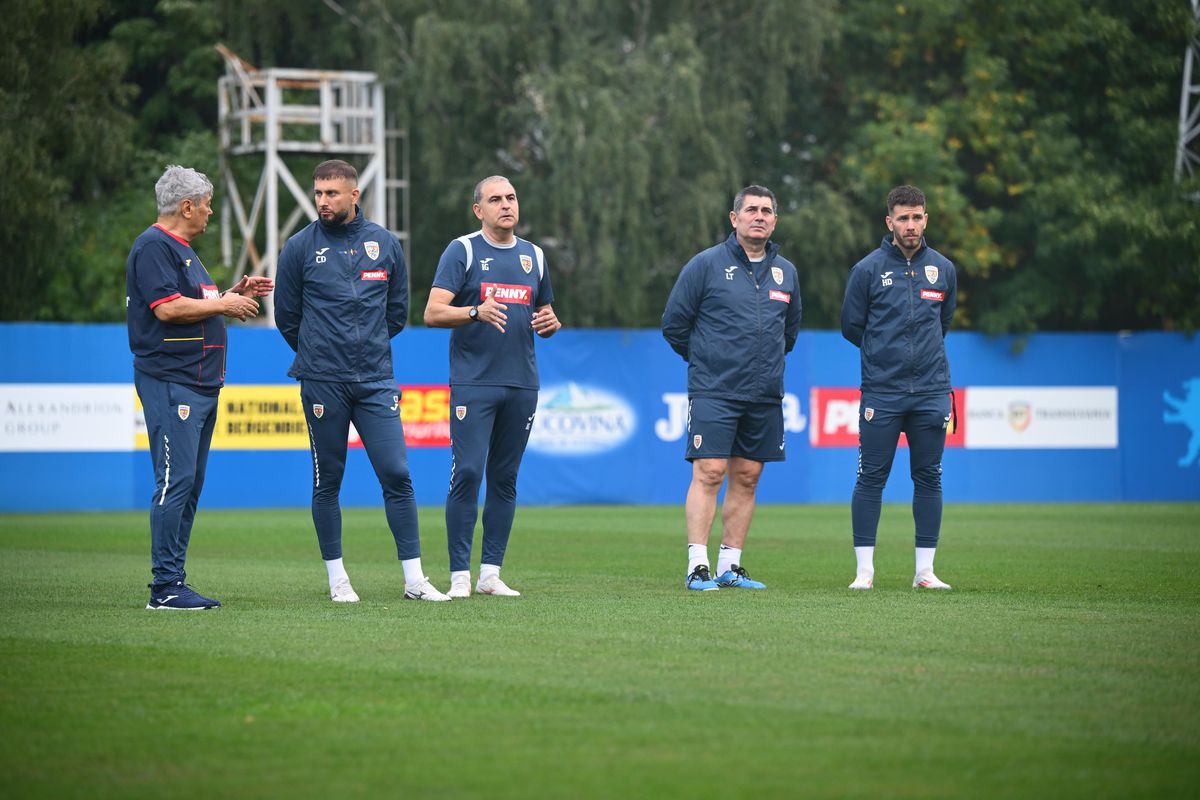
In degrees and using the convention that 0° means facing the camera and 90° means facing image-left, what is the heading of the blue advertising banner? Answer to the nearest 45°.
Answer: approximately 0°

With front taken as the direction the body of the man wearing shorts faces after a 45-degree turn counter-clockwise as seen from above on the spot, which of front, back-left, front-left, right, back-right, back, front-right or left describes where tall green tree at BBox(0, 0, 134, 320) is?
back-left

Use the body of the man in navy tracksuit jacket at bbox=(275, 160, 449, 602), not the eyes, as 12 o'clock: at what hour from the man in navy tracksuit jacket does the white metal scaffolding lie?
The white metal scaffolding is roughly at 6 o'clock from the man in navy tracksuit jacket.

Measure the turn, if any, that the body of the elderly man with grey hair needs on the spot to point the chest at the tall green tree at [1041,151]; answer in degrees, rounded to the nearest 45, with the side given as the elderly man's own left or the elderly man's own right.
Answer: approximately 45° to the elderly man's own left

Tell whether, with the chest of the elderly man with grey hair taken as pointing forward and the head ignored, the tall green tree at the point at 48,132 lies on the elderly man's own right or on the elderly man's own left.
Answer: on the elderly man's own left

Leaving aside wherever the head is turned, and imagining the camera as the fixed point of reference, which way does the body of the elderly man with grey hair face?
to the viewer's right

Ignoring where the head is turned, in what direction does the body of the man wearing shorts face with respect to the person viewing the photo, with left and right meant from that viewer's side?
facing the viewer and to the right of the viewer

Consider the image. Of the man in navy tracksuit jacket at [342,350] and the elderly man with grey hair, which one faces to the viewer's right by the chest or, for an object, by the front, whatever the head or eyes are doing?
the elderly man with grey hair

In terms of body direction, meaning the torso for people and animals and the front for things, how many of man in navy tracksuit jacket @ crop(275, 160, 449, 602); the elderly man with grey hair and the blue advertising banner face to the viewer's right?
1

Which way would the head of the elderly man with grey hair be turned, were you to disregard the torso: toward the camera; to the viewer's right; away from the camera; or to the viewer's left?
to the viewer's right

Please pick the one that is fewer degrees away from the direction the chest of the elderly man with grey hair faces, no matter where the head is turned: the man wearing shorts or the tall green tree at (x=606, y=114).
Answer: the man wearing shorts

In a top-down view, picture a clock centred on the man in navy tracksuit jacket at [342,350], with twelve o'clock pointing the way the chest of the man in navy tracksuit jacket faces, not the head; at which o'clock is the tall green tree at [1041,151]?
The tall green tree is roughly at 7 o'clock from the man in navy tracksuit jacket.

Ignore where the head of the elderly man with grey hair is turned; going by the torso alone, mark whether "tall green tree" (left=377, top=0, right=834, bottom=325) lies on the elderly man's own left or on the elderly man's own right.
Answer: on the elderly man's own left

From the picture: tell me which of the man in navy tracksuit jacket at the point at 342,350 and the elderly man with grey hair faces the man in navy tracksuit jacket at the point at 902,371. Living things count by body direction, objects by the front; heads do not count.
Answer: the elderly man with grey hair

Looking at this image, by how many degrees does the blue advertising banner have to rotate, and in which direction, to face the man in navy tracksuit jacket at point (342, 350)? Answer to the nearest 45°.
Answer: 0° — it already faces them

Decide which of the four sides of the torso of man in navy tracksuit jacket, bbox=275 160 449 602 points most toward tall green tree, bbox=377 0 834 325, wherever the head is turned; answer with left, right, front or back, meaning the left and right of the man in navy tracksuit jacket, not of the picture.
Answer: back
